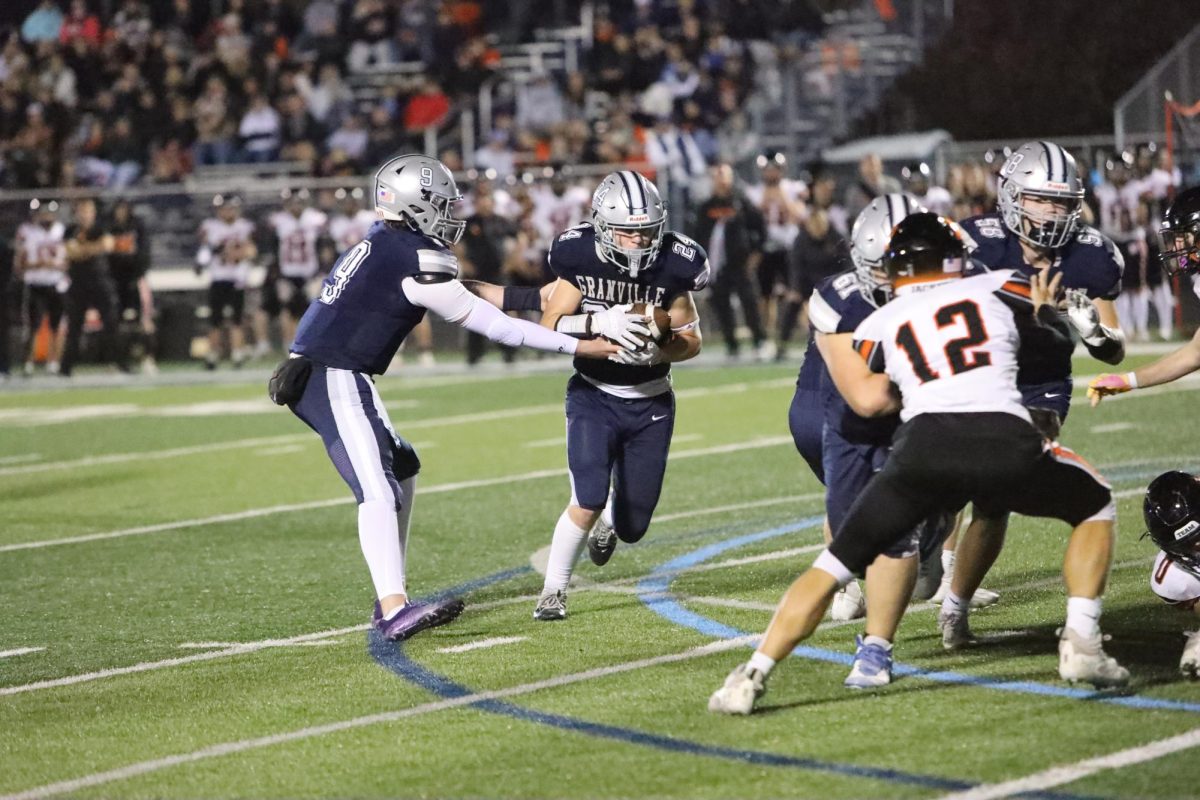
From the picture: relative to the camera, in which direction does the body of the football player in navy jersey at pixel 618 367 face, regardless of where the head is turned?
toward the camera

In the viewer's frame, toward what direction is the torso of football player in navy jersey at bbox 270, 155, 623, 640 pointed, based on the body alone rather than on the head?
to the viewer's right

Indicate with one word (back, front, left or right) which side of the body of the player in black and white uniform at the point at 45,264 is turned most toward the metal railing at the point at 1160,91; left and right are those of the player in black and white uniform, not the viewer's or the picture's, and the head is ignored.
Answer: left

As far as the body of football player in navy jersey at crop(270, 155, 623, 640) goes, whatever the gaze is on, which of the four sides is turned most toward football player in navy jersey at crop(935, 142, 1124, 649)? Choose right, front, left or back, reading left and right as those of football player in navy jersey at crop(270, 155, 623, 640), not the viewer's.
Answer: front

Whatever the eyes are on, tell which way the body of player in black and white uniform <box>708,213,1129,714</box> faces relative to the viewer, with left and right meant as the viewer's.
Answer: facing away from the viewer

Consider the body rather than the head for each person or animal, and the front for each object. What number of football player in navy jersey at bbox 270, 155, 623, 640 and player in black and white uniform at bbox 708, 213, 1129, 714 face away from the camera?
1

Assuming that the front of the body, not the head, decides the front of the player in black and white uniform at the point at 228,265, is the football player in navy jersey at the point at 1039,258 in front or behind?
in front

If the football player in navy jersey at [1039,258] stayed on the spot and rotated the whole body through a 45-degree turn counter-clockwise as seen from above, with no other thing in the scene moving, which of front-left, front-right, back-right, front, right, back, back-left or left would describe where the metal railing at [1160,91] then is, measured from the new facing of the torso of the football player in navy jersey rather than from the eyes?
back-left

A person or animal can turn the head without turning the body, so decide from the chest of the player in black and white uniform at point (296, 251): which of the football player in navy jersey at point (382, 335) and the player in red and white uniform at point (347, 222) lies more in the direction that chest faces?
the football player in navy jersey

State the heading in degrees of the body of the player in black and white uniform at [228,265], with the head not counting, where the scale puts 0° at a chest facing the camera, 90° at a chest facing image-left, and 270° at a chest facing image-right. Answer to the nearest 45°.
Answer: approximately 0°

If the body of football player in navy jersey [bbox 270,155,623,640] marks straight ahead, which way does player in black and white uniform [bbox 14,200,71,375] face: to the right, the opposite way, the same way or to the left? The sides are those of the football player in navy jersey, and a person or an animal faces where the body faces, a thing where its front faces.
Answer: to the right

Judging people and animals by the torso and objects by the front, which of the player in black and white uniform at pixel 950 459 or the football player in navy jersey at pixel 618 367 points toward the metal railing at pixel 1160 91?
the player in black and white uniform

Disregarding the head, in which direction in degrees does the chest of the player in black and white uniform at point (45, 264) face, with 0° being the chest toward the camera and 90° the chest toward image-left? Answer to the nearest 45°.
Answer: approximately 0°
